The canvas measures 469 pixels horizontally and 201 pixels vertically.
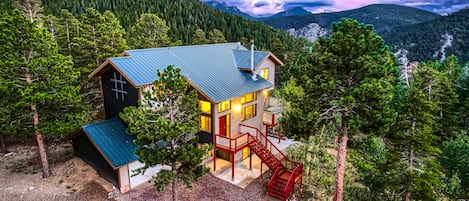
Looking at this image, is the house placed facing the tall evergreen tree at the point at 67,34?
no

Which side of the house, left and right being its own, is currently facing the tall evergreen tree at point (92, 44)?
back

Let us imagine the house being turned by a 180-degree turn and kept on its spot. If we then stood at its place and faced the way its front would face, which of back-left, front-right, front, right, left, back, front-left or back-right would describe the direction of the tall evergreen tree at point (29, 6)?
front

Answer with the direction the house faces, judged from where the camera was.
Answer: facing the viewer and to the right of the viewer

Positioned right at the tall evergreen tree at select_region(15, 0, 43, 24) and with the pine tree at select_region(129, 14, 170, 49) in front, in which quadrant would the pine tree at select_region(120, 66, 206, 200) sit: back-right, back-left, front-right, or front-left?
front-right

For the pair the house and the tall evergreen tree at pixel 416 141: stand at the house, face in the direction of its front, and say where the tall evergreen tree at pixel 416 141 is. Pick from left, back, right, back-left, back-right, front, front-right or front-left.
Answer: front

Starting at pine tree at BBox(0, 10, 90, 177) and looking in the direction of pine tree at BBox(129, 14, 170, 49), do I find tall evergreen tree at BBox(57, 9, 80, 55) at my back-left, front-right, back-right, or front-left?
front-left

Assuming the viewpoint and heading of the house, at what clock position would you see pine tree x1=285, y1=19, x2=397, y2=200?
The pine tree is roughly at 12 o'clock from the house.

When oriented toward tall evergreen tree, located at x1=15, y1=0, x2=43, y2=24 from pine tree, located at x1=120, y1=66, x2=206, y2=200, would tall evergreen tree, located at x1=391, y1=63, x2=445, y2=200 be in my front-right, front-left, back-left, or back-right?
back-right

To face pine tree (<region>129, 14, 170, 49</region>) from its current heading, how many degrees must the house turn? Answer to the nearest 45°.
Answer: approximately 135° to its left

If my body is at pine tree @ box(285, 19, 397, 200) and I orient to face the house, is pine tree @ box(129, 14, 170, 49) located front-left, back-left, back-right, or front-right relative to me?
front-right

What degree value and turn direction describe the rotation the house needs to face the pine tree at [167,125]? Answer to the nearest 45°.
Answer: approximately 45° to its right
